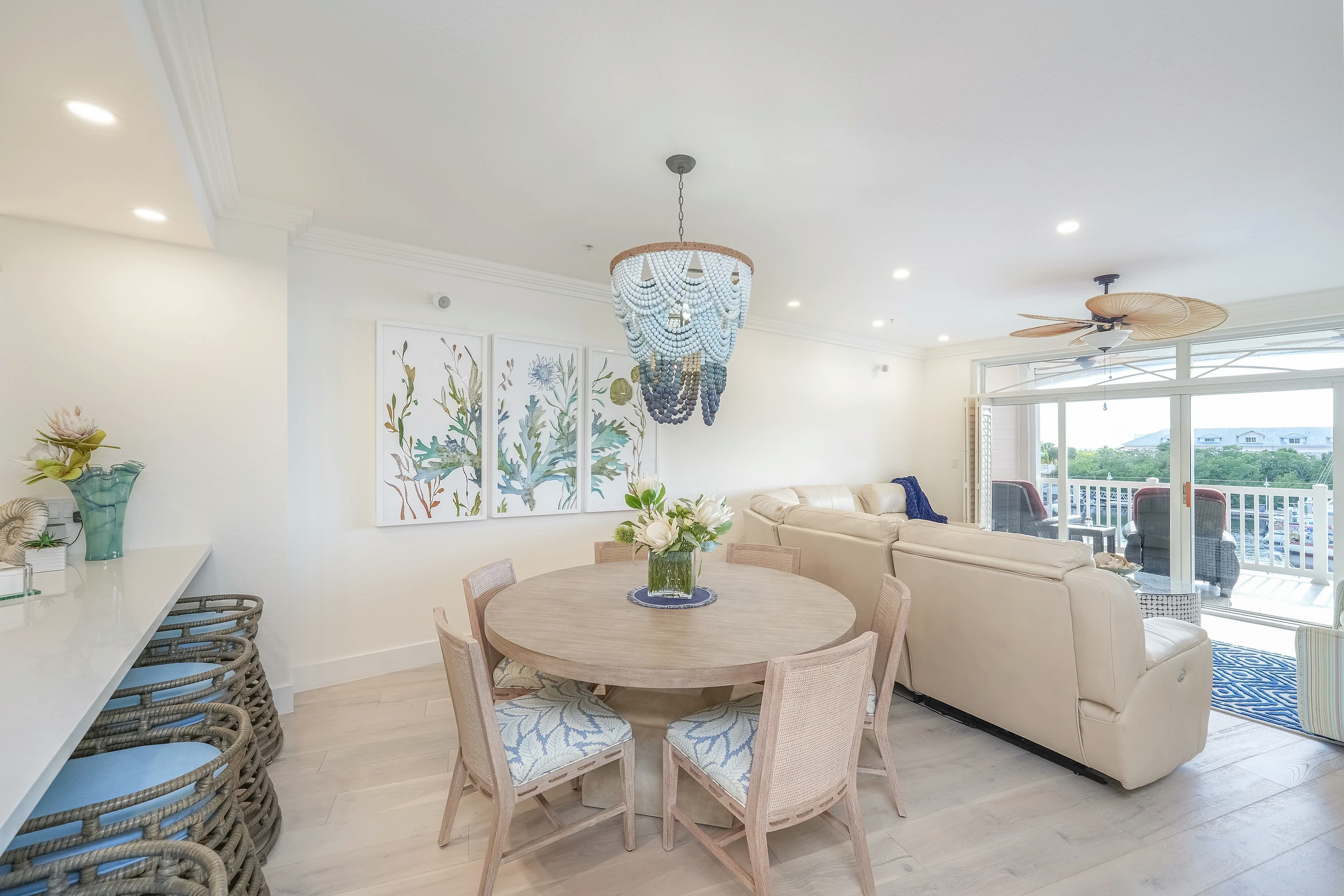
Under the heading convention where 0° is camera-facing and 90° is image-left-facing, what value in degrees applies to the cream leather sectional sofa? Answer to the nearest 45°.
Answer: approximately 225°

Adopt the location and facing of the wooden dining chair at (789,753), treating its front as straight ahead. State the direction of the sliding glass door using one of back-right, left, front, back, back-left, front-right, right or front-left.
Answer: right

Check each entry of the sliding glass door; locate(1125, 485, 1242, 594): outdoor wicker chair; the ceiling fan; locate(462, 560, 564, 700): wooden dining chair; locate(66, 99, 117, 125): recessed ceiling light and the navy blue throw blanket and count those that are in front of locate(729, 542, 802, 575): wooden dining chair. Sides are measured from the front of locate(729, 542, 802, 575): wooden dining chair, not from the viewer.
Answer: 2

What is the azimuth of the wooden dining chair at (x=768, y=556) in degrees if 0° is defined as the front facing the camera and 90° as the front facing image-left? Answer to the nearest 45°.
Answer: approximately 45°

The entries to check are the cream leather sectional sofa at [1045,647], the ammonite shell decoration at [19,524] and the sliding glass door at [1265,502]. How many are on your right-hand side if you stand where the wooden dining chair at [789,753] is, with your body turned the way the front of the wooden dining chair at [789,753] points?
2

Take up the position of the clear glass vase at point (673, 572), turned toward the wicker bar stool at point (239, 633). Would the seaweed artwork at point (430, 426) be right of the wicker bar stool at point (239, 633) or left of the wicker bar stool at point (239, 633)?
right

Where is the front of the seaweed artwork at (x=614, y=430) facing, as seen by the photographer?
facing the viewer and to the right of the viewer

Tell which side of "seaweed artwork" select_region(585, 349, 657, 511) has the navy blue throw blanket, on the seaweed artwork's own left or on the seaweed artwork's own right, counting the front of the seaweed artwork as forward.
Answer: on the seaweed artwork's own left

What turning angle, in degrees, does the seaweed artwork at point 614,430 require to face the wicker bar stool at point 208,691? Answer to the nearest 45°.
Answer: approximately 90° to its right

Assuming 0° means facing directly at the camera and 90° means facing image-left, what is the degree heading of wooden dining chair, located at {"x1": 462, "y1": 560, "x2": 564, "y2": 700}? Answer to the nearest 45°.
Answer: approximately 315°

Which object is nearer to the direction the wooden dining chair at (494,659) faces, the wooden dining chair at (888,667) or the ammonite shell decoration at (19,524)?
the wooden dining chair

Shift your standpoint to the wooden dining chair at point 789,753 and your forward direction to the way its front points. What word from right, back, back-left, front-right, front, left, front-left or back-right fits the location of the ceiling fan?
right

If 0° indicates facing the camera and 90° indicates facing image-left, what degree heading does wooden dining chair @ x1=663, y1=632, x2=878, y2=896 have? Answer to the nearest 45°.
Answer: approximately 135°
